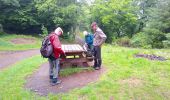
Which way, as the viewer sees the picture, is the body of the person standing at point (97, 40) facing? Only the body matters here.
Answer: to the viewer's left

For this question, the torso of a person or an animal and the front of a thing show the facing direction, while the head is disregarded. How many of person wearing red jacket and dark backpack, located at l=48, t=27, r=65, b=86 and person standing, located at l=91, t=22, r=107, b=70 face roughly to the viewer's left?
1

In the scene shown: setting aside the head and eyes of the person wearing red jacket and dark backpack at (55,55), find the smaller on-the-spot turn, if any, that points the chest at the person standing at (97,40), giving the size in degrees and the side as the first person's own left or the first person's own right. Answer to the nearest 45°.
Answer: approximately 45° to the first person's own left

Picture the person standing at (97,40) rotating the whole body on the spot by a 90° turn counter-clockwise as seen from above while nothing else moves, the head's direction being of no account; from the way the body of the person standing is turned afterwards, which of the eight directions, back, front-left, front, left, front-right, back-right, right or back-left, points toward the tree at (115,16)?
back

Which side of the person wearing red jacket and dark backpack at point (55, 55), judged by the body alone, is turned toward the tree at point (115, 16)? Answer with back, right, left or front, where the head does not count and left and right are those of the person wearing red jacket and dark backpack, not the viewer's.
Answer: left

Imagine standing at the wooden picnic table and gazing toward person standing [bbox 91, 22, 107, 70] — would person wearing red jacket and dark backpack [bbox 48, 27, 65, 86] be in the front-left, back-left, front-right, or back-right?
back-right

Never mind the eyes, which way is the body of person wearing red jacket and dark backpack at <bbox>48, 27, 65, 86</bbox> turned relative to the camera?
to the viewer's right

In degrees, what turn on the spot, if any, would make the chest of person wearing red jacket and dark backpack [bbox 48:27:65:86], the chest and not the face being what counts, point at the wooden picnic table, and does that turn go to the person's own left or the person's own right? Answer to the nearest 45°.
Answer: approximately 45° to the person's own left

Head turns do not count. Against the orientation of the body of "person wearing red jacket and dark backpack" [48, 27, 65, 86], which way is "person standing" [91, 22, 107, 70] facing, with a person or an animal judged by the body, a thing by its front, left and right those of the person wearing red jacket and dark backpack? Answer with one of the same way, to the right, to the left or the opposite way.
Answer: the opposite way

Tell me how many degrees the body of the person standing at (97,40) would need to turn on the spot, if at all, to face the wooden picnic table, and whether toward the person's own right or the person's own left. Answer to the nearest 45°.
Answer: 0° — they already face it

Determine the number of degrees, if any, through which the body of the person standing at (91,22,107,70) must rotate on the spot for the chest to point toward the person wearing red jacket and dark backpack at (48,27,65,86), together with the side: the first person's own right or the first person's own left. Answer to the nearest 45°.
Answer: approximately 45° to the first person's own left

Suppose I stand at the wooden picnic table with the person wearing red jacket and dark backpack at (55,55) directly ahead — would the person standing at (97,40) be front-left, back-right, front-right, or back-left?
back-left

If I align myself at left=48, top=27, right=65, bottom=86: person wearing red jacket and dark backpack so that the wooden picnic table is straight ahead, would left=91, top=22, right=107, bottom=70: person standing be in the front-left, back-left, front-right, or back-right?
front-right
